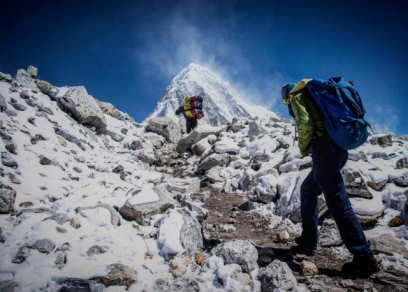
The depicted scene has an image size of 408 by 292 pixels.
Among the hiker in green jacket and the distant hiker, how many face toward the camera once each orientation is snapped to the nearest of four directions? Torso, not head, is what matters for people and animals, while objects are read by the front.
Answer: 0

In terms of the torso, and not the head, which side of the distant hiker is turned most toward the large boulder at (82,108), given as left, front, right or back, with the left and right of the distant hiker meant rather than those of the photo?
left

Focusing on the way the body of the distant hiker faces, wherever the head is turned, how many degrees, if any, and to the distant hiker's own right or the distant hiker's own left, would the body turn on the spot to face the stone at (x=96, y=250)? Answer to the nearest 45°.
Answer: approximately 135° to the distant hiker's own left

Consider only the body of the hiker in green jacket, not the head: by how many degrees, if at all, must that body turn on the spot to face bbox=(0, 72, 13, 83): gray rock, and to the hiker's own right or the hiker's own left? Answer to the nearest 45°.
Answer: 0° — they already face it

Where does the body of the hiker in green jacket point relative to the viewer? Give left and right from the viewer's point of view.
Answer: facing to the left of the viewer

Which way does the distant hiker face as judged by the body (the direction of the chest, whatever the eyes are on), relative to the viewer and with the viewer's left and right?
facing away from the viewer and to the left of the viewer

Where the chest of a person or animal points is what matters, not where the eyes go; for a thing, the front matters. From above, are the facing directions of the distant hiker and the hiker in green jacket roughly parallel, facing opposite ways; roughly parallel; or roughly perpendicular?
roughly parallel

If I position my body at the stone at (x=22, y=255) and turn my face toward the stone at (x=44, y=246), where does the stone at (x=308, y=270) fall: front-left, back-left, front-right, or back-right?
front-right
